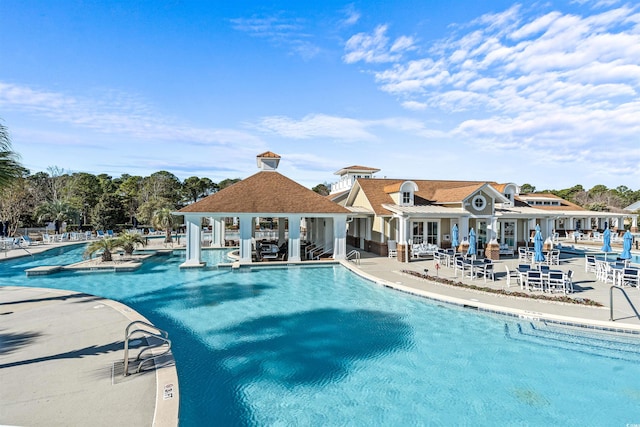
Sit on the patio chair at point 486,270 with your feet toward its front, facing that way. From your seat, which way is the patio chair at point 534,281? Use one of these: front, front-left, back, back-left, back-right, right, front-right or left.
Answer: back

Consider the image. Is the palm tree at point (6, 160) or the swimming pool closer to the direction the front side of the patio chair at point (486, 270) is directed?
the palm tree

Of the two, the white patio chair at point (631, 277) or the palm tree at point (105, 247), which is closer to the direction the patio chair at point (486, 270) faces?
the palm tree

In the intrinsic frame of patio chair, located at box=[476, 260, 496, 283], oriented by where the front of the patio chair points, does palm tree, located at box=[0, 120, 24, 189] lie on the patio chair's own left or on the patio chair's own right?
on the patio chair's own left
